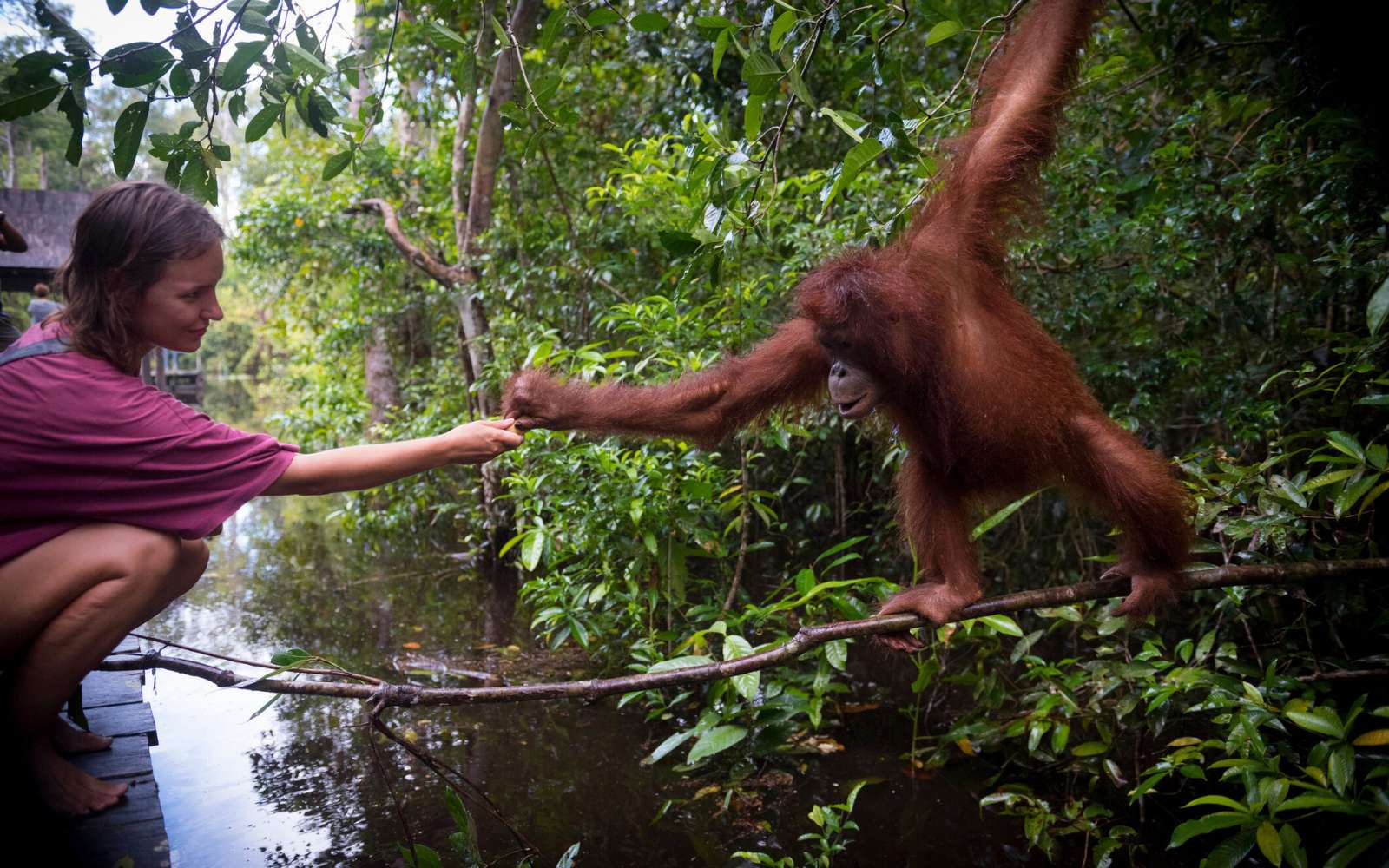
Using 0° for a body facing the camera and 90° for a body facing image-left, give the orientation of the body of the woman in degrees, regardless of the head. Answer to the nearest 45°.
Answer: approximately 270°

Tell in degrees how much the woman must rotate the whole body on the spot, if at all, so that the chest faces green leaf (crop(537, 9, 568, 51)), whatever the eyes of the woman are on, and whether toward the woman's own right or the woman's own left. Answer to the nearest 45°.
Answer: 0° — they already face it

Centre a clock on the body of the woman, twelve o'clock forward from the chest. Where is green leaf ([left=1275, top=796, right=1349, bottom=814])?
The green leaf is roughly at 1 o'clock from the woman.

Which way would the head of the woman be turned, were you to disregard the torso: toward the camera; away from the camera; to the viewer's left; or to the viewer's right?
to the viewer's right
